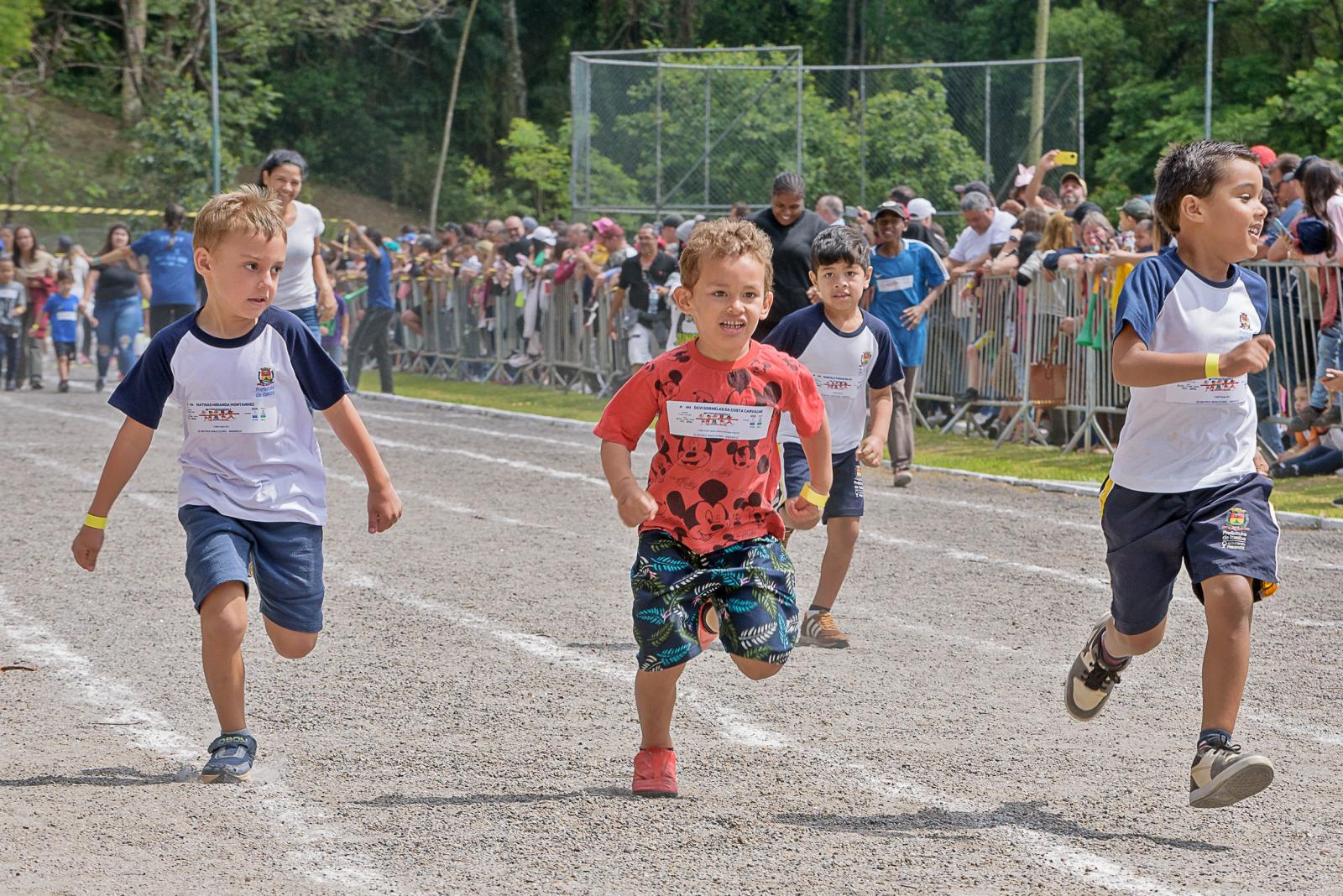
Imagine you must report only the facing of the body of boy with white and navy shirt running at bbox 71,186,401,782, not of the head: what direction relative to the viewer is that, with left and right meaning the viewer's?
facing the viewer

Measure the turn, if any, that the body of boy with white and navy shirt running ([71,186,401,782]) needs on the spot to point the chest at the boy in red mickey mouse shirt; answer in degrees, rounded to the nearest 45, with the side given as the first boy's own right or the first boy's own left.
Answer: approximately 45° to the first boy's own left

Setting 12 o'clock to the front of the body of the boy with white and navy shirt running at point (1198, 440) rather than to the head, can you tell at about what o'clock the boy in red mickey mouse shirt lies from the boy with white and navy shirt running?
The boy in red mickey mouse shirt is roughly at 4 o'clock from the boy with white and navy shirt running.

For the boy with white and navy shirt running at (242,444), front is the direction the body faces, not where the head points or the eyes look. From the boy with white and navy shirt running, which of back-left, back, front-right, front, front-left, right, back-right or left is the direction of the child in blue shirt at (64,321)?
back

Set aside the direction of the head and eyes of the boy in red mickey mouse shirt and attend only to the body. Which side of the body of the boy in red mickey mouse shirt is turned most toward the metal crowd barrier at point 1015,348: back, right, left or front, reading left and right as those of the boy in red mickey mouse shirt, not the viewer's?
back

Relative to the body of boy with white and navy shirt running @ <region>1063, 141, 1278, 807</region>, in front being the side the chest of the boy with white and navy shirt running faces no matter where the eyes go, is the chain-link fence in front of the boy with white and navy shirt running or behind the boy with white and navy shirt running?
behind

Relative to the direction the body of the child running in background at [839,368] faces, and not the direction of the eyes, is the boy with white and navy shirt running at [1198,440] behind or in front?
in front

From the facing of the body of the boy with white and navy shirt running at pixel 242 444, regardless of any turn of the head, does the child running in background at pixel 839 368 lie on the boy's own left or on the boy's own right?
on the boy's own left

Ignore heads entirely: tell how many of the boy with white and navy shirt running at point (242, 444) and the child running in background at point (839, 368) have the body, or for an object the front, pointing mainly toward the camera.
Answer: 2

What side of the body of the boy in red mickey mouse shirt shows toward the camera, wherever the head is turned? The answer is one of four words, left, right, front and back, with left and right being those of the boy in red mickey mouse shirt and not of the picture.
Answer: front

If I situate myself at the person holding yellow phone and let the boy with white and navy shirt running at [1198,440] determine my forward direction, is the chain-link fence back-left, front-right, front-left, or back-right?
back-right

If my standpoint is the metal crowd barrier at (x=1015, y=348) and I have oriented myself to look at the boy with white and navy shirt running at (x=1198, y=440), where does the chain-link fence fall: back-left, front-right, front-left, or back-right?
back-right

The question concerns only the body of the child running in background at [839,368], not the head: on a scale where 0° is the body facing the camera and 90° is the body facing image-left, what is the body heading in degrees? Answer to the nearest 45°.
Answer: approximately 0°

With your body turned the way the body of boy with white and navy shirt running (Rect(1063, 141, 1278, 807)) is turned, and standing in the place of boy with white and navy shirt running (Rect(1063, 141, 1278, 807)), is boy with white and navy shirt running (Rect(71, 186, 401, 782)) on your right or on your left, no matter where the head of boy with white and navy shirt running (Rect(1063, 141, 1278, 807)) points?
on your right
